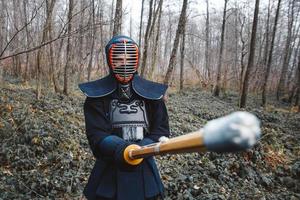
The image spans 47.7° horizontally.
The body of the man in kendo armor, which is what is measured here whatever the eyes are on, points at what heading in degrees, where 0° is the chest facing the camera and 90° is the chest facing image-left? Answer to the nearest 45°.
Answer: approximately 0°
